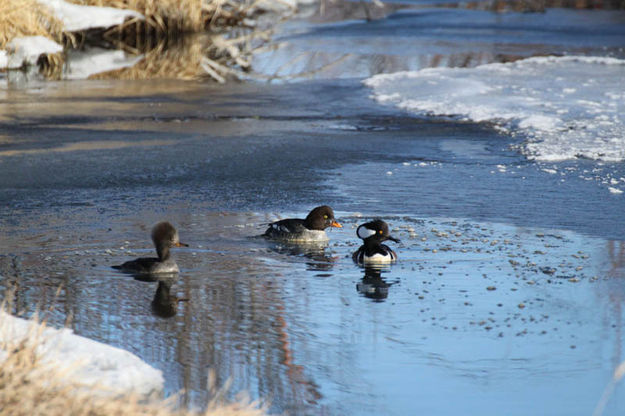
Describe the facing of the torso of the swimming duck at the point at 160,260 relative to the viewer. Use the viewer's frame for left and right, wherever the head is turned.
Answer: facing to the right of the viewer

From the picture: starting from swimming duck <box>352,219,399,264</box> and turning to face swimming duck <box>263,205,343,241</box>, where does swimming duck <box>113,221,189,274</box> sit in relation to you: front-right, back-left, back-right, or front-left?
front-left

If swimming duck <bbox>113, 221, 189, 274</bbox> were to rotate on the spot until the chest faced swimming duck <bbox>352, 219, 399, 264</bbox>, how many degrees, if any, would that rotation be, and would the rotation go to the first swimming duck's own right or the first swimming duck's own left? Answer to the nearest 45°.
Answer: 0° — it already faces it

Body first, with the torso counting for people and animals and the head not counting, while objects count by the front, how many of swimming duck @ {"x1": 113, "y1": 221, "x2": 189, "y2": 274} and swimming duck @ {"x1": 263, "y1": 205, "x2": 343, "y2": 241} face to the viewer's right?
2

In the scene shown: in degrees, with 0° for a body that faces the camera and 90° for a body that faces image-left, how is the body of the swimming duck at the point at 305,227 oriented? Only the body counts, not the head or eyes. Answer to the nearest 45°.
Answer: approximately 270°

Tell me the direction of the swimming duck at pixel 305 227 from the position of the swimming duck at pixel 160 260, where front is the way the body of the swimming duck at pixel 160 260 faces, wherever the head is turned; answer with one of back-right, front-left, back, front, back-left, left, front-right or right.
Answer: front-left

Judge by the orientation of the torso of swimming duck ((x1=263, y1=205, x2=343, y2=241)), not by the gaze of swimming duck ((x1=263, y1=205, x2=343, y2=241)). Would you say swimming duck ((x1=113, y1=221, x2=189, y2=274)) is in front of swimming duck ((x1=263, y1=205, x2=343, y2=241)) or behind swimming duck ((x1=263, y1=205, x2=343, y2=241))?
behind
